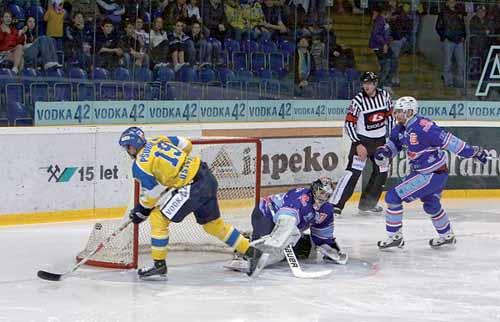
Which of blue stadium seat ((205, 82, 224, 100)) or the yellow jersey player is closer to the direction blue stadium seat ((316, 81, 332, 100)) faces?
the yellow jersey player

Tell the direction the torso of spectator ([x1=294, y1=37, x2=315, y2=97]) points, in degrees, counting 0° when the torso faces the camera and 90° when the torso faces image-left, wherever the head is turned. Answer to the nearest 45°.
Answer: approximately 0°

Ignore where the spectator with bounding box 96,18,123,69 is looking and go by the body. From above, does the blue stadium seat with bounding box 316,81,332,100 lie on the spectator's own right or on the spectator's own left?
on the spectator's own left

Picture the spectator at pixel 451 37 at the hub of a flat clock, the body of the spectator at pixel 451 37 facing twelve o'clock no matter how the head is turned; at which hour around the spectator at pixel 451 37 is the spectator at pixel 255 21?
the spectator at pixel 255 21 is roughly at 2 o'clock from the spectator at pixel 451 37.

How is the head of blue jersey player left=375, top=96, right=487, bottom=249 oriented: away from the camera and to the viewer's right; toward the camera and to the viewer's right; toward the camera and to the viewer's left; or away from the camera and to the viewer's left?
toward the camera and to the viewer's left

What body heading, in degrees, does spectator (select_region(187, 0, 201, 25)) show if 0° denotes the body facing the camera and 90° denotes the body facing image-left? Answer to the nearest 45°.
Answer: approximately 0°
